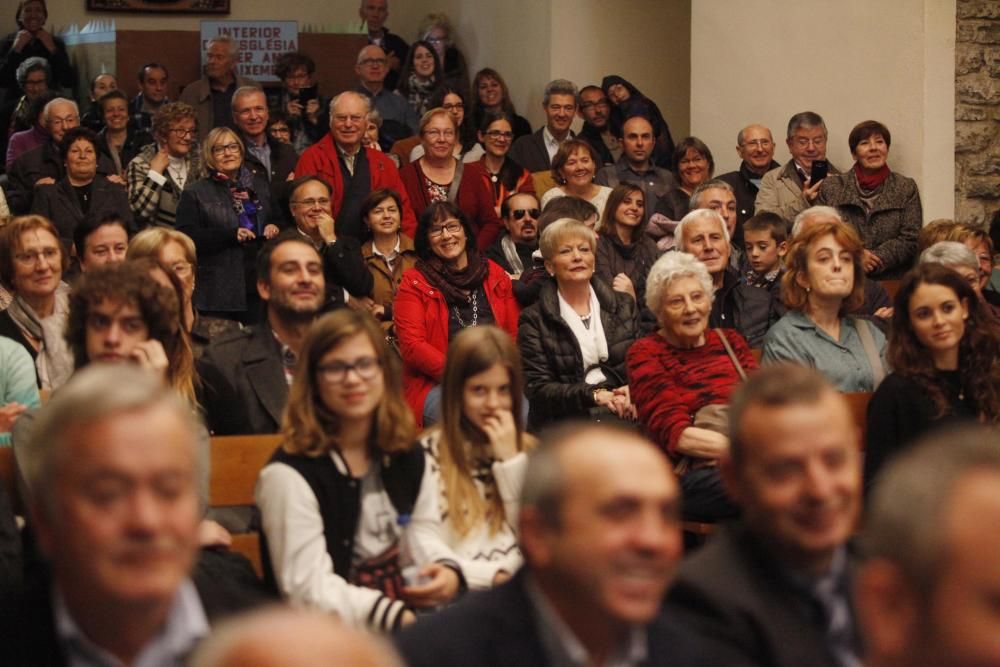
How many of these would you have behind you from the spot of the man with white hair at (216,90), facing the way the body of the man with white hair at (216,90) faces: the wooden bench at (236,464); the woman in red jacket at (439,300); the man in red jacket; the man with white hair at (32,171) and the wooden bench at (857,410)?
0

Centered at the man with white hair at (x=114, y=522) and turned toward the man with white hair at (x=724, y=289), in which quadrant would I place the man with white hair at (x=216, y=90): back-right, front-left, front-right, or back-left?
front-left

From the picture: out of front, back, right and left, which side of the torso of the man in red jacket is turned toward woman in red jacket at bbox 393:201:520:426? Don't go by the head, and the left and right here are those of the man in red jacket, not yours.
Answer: front

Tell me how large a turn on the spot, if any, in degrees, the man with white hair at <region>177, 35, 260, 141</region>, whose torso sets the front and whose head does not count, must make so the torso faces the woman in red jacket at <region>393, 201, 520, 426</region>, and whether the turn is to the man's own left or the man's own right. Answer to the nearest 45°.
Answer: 0° — they already face them

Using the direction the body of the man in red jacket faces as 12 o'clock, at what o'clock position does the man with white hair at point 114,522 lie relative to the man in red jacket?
The man with white hair is roughly at 12 o'clock from the man in red jacket.

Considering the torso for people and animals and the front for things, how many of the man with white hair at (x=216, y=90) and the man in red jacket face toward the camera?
2

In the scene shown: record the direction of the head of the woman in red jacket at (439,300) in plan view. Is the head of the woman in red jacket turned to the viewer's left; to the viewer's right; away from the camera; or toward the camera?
toward the camera

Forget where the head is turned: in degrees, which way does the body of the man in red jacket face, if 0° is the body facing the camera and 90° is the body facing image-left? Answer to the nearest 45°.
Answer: approximately 0°

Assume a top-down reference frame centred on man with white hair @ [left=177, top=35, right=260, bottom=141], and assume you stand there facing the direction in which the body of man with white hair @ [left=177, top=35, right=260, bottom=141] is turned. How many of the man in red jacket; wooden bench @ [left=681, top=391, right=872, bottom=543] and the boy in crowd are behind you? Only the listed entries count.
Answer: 0

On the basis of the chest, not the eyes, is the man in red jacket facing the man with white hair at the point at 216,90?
no

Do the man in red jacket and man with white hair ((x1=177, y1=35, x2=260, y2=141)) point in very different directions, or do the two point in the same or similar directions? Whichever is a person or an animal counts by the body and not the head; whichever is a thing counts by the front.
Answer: same or similar directions

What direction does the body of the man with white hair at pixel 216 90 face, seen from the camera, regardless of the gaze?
toward the camera

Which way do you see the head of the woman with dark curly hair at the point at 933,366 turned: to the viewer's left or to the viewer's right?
to the viewer's left

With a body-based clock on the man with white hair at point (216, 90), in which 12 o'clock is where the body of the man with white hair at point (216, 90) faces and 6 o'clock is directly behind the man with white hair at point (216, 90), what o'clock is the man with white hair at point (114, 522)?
the man with white hair at point (114, 522) is roughly at 12 o'clock from the man with white hair at point (216, 90).

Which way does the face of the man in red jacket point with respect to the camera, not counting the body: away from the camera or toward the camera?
toward the camera

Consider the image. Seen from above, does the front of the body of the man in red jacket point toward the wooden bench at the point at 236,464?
yes
